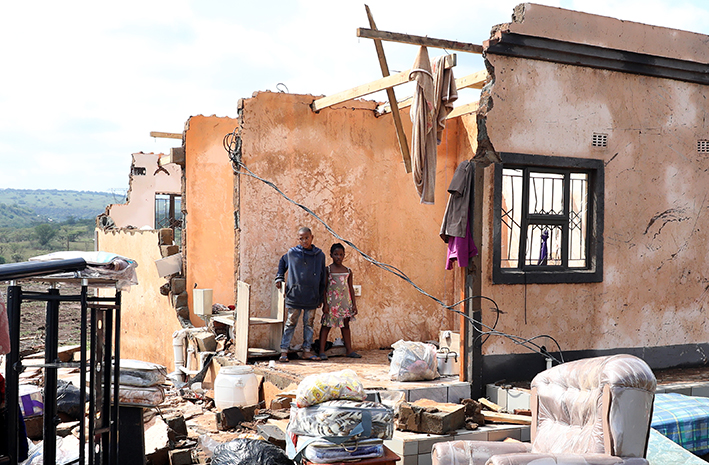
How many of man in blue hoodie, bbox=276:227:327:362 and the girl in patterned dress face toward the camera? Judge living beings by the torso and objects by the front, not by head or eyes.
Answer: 2

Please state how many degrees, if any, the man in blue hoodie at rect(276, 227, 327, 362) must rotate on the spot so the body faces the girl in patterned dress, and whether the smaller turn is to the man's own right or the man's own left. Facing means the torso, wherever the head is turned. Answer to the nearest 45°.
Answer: approximately 135° to the man's own left

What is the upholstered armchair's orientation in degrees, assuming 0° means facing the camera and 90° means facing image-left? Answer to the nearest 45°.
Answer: approximately 45°

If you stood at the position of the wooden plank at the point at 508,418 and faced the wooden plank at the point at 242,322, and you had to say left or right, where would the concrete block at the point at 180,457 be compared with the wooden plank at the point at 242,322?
left

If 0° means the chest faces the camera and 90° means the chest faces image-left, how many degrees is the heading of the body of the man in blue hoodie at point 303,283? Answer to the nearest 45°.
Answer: approximately 0°

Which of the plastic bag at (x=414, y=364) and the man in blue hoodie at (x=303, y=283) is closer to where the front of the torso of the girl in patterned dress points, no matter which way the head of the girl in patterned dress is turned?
the plastic bag

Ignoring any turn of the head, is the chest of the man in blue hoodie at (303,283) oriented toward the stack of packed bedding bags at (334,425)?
yes

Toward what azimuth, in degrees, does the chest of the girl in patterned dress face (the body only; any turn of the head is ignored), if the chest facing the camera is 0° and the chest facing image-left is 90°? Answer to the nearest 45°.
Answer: approximately 0°

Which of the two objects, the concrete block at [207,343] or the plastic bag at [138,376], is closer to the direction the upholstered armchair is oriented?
the plastic bag
